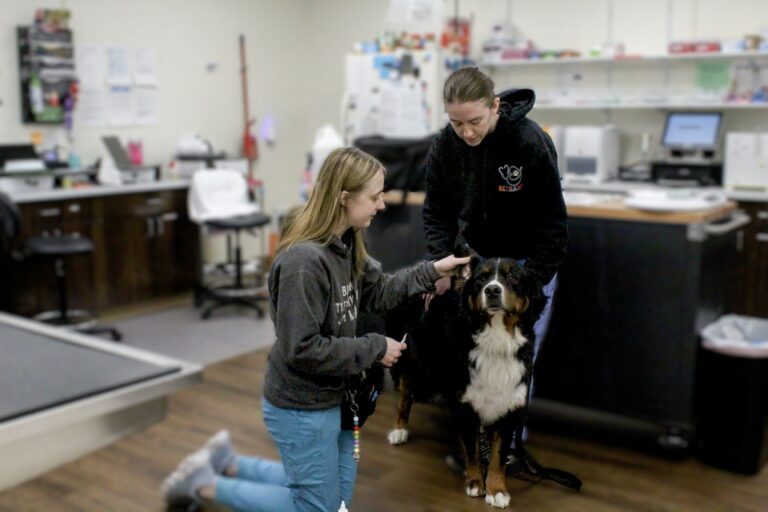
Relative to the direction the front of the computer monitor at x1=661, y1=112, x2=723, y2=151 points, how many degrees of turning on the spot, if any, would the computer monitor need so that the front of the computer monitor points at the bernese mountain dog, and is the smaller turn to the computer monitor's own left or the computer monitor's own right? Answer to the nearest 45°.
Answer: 0° — it already faces it

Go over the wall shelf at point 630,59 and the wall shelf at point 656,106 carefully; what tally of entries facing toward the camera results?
2

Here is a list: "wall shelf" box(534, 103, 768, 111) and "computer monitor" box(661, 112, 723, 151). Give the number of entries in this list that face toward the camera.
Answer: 2

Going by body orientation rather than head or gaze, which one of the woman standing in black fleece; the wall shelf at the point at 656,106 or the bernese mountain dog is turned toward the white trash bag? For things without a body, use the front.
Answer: the wall shelf

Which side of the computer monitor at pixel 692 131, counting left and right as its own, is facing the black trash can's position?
front

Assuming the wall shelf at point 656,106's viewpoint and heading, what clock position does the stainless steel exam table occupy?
The stainless steel exam table is roughly at 1 o'clock from the wall shelf.

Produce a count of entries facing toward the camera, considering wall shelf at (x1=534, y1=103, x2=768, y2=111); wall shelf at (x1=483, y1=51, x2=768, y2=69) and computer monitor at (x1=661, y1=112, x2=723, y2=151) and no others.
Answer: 3

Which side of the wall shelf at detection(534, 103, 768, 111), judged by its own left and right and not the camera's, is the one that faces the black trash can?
front

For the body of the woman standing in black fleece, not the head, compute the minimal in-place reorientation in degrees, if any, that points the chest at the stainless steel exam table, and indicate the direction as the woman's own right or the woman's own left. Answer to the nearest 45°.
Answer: approximately 90° to the woman's own right
